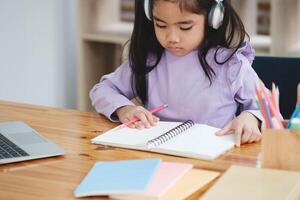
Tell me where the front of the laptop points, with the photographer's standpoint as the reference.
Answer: facing away from the viewer and to the right of the viewer

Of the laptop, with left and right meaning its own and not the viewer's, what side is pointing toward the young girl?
front
